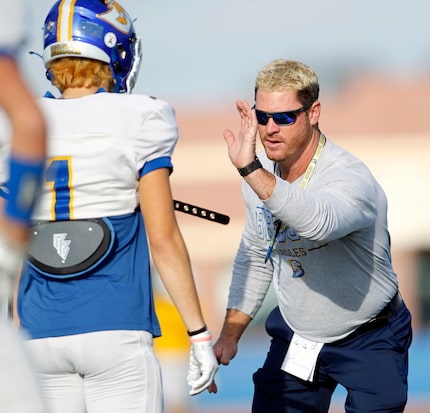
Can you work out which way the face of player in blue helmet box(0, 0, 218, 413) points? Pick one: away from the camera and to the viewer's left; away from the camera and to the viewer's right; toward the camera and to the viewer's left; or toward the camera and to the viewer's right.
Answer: away from the camera and to the viewer's right

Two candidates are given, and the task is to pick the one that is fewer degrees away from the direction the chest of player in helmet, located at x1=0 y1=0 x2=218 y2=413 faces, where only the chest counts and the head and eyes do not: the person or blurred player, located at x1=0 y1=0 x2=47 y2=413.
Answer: the person

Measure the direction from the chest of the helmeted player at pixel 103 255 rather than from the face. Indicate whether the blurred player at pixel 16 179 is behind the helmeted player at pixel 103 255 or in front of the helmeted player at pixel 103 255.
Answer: behind

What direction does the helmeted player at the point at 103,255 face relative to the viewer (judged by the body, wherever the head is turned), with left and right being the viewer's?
facing away from the viewer and to the right of the viewer
